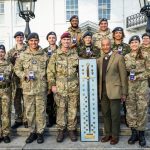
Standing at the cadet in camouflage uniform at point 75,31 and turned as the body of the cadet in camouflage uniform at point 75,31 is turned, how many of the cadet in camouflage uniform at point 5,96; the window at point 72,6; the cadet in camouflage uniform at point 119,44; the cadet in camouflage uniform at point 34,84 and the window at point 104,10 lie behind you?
2

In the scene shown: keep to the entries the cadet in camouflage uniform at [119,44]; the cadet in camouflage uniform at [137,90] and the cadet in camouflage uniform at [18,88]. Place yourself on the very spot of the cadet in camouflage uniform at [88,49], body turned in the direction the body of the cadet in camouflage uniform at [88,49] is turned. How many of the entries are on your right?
1

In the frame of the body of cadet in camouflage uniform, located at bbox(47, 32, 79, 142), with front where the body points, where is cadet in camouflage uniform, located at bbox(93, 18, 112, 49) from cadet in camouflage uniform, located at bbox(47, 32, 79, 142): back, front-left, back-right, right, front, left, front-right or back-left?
back-left

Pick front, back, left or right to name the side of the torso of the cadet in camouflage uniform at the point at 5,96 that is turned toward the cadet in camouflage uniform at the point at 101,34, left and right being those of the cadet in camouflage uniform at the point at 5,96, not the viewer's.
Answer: left

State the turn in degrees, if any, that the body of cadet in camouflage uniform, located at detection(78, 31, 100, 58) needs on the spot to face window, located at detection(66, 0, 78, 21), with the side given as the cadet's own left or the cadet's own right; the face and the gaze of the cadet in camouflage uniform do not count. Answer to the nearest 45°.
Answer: approximately 180°

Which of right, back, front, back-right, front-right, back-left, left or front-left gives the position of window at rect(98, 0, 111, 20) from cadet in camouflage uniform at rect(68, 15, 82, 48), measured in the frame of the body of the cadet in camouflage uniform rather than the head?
back

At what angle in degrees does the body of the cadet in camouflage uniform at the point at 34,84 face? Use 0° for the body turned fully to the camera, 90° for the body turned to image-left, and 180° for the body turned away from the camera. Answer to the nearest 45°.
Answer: approximately 0°

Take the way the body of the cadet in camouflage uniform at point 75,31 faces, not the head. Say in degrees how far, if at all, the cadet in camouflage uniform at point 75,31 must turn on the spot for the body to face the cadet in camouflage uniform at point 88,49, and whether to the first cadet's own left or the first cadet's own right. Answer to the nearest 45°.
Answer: approximately 45° to the first cadet's own left

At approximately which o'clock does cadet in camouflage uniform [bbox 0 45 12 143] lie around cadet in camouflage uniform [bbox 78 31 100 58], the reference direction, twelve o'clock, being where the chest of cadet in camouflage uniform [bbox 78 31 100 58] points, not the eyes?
cadet in camouflage uniform [bbox 0 45 12 143] is roughly at 2 o'clock from cadet in camouflage uniform [bbox 78 31 100 58].

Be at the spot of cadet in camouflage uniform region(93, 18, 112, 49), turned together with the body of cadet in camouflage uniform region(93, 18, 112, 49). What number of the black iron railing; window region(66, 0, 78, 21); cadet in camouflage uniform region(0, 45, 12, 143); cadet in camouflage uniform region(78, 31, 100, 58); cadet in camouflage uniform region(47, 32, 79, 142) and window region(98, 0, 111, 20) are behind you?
3
